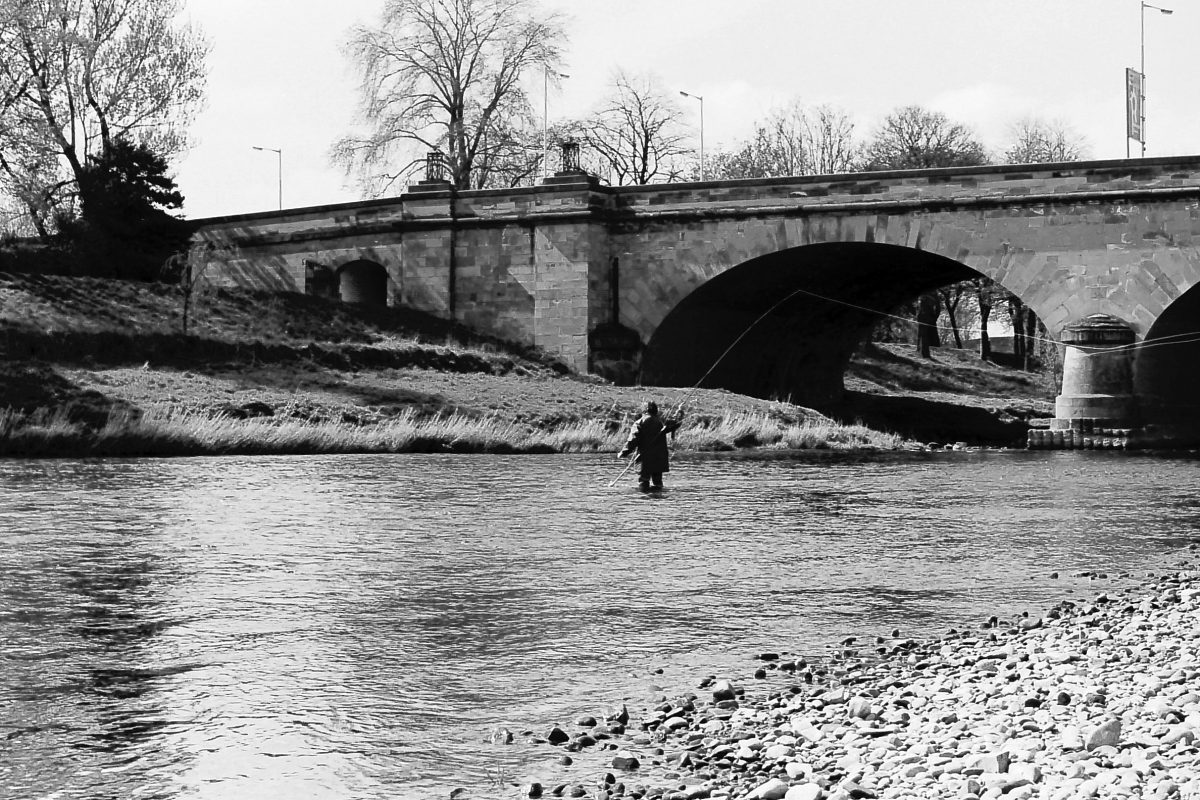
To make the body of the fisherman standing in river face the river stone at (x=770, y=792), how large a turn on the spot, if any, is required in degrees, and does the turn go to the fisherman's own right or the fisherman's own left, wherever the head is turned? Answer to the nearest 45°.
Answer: approximately 180°

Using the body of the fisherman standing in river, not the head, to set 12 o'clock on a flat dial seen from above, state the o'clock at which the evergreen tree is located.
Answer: The evergreen tree is roughly at 11 o'clock from the fisherman standing in river.

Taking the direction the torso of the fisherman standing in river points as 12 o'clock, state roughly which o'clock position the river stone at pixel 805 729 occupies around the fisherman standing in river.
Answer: The river stone is roughly at 6 o'clock from the fisherman standing in river.

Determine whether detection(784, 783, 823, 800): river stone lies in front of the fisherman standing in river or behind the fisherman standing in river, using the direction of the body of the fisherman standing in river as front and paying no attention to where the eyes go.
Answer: behind

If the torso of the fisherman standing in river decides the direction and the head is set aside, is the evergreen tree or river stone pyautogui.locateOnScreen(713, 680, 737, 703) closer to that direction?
the evergreen tree

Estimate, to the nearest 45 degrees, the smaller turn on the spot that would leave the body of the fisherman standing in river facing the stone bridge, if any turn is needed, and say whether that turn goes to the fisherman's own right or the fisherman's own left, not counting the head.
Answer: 0° — they already face it

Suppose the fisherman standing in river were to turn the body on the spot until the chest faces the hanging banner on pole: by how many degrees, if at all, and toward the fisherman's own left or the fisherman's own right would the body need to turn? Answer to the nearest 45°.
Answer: approximately 45° to the fisherman's own right

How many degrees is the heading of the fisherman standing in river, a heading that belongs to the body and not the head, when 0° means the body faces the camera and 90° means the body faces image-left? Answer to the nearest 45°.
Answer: approximately 180°

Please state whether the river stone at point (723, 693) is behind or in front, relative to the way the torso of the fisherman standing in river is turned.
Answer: behind

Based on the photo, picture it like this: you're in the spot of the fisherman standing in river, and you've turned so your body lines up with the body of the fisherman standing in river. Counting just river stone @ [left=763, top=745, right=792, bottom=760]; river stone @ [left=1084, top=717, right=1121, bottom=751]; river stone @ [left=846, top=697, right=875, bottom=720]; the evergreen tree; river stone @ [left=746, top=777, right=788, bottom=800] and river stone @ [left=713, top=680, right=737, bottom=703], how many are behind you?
5

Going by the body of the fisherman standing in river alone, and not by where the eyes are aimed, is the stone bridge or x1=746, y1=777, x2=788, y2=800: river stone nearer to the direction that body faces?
the stone bridge

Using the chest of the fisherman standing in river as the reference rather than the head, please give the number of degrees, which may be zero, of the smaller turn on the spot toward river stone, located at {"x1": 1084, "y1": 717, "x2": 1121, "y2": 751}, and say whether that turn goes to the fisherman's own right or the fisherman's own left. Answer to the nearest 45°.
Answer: approximately 180°

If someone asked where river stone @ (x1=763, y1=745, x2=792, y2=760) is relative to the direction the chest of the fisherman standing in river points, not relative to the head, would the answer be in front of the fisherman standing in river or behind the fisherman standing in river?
behind

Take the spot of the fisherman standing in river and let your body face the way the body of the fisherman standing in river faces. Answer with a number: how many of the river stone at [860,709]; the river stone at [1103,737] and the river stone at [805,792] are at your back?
3

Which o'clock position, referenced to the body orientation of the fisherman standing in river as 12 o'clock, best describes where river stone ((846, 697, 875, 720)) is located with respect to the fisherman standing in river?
The river stone is roughly at 6 o'clock from the fisherman standing in river.

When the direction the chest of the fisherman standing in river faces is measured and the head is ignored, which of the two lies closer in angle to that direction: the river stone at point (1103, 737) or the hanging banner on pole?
the hanging banner on pole
